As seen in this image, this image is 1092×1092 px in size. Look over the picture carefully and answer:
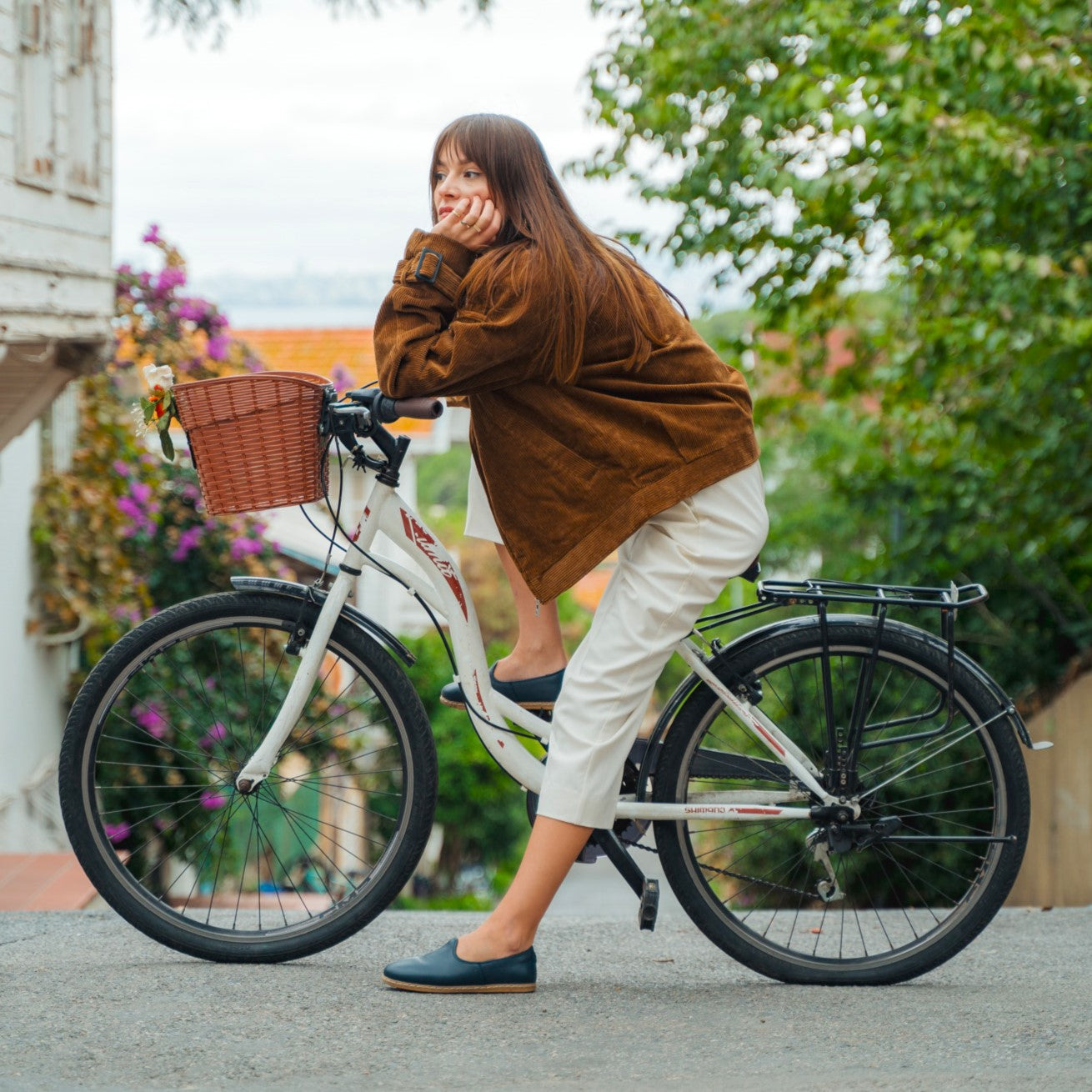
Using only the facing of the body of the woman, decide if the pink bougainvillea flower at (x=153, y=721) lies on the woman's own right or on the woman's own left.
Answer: on the woman's own right

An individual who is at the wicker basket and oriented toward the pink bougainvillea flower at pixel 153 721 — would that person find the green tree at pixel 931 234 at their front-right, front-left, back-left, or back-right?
front-right

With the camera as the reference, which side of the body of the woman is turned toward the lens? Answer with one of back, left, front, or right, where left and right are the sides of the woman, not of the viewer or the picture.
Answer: left

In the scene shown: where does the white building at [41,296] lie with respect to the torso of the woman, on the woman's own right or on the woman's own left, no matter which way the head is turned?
on the woman's own right

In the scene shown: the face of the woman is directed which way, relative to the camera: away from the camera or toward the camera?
toward the camera

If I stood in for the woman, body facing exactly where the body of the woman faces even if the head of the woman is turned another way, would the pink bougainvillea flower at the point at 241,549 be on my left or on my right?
on my right

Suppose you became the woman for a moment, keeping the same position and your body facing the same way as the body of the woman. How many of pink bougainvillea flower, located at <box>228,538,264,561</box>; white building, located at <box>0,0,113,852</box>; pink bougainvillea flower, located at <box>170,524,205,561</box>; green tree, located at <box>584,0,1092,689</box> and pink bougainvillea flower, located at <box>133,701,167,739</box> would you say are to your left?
0

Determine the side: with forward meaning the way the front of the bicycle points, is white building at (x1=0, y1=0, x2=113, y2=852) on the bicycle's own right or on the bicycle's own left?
on the bicycle's own right

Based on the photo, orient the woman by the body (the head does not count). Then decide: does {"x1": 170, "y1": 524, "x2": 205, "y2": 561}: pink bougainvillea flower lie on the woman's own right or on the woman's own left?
on the woman's own right

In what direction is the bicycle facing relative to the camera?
to the viewer's left

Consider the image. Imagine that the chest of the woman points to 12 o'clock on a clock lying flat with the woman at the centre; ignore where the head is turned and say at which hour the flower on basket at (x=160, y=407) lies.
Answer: The flower on basket is roughly at 12 o'clock from the woman.

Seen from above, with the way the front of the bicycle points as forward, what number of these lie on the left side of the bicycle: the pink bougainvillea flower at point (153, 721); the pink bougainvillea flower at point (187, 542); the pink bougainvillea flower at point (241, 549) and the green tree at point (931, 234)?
0

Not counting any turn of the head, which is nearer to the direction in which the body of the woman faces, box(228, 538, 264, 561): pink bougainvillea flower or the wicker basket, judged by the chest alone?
the wicker basket
